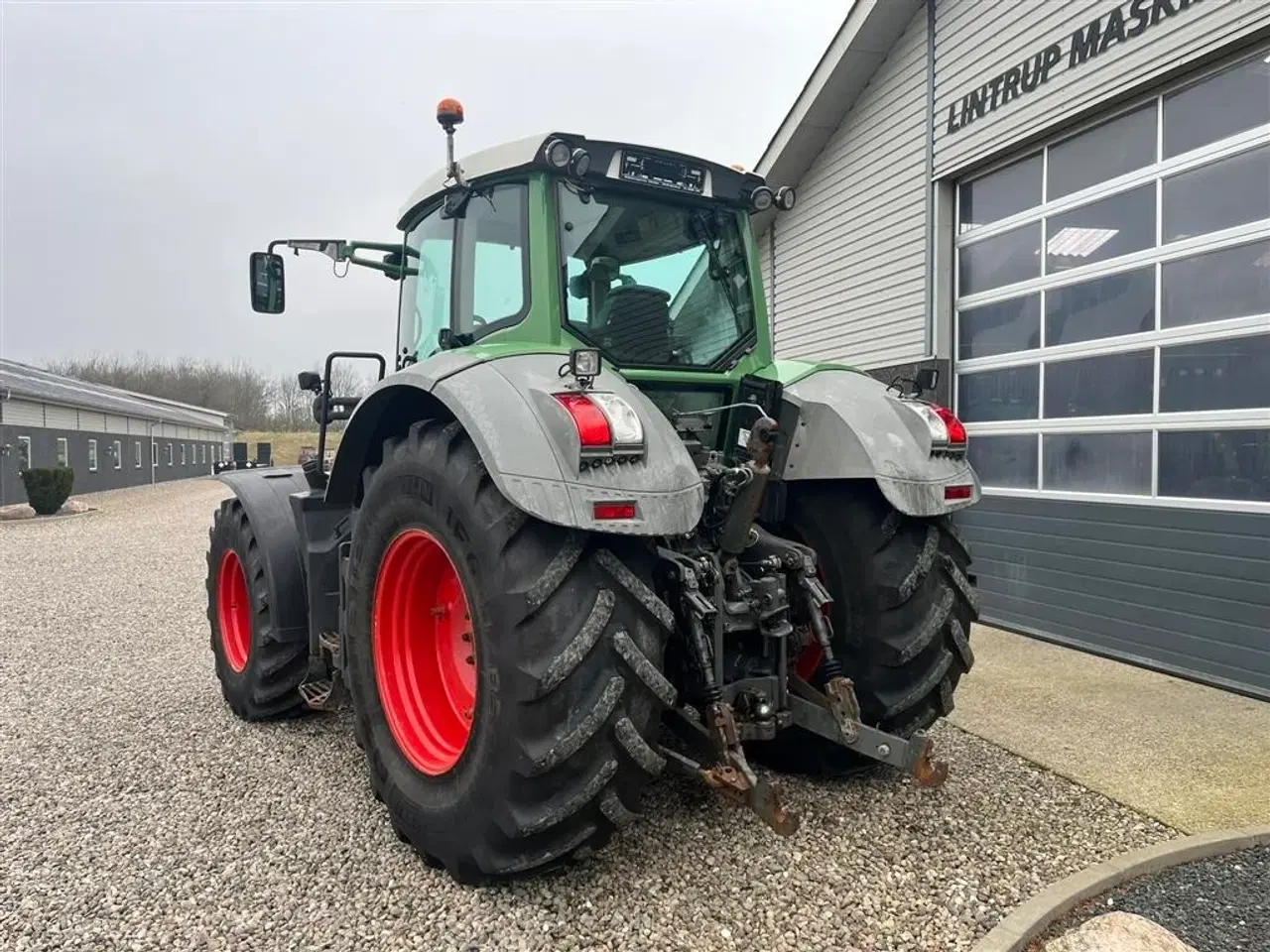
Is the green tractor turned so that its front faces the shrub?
yes

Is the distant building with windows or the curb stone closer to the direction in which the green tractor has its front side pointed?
the distant building with windows

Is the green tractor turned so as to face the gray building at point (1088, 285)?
no

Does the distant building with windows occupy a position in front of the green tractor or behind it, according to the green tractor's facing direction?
in front

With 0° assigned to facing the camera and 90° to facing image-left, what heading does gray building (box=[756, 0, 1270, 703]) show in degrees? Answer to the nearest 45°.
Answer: approximately 45°

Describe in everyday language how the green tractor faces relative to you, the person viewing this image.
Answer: facing away from the viewer and to the left of the viewer

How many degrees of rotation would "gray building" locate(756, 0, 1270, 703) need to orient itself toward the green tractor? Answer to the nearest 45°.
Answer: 0° — it already faces it

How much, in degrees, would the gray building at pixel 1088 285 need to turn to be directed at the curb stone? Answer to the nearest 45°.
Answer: approximately 45° to its left

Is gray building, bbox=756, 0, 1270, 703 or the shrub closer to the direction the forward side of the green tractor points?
the shrub

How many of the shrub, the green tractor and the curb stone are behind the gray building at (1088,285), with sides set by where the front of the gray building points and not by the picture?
0

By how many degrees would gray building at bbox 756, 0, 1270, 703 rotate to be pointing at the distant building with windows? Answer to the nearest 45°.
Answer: approximately 45° to its right

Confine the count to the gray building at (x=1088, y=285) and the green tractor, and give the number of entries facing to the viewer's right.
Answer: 0

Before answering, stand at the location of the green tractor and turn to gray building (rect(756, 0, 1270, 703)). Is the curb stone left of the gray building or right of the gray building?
right

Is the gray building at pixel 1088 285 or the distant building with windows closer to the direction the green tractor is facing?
the distant building with windows
